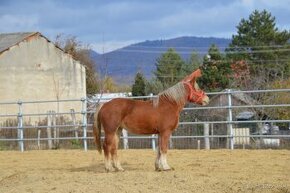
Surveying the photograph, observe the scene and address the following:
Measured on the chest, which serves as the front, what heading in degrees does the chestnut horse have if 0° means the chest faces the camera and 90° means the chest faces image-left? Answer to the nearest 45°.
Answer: approximately 270°

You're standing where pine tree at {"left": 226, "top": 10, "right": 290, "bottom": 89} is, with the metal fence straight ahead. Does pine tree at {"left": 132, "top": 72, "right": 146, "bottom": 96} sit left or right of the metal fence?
right

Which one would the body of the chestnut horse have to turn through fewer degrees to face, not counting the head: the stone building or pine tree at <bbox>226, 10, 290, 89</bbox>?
the pine tree

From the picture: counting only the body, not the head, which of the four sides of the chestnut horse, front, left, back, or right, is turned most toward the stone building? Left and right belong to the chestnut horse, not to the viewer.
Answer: left

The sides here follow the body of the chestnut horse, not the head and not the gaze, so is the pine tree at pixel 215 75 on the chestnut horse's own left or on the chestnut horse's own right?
on the chestnut horse's own left

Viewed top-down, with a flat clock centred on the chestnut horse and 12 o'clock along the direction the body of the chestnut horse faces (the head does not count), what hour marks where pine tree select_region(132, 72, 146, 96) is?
The pine tree is roughly at 9 o'clock from the chestnut horse.

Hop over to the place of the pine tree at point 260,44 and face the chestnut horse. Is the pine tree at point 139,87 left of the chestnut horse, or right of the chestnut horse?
right

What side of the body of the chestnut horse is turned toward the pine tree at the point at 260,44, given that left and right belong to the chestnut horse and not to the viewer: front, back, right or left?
left

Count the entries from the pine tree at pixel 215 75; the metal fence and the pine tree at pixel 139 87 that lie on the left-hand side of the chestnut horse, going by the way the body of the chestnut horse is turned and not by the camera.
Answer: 3
